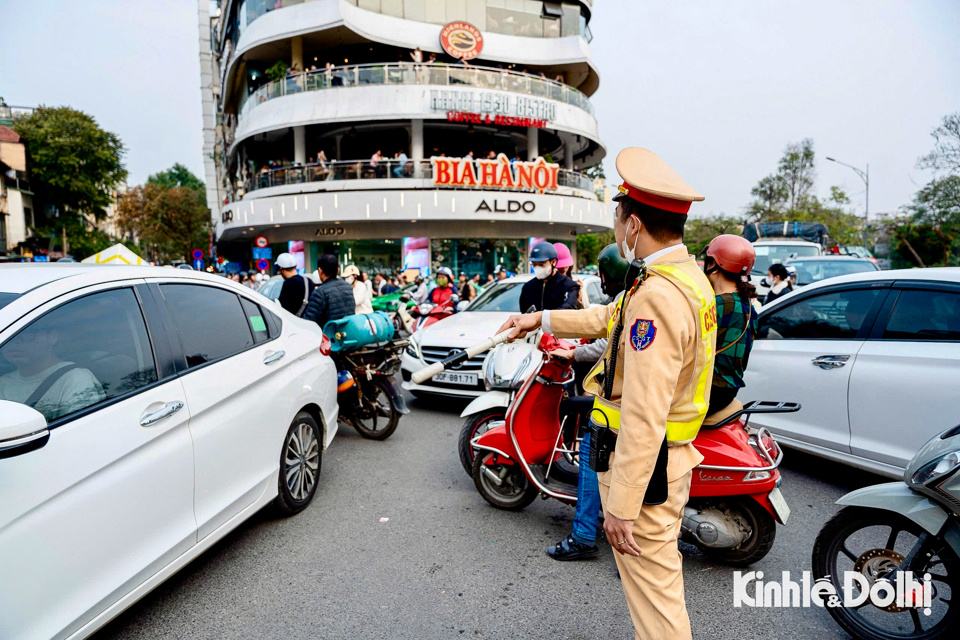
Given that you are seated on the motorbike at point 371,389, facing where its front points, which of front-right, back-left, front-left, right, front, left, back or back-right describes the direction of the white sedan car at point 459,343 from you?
right

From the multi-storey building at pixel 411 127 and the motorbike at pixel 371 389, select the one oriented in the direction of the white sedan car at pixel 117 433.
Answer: the multi-storey building

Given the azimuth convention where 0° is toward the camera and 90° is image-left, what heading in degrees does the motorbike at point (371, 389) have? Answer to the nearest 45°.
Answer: approximately 135°

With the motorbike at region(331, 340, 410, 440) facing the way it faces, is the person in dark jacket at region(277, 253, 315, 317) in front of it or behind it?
in front

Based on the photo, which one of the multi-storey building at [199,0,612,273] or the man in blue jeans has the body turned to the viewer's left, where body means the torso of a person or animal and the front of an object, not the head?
the man in blue jeans

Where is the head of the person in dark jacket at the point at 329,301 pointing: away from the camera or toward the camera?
away from the camera

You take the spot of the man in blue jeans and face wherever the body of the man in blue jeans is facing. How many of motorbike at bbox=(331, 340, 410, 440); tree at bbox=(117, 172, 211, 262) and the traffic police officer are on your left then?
1

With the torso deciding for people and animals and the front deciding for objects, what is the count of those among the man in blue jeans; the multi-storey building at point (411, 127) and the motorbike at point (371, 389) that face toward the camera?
1

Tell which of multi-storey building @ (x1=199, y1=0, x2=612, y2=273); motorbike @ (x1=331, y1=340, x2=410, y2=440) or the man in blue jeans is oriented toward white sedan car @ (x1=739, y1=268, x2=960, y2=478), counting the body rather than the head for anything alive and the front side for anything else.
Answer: the multi-storey building

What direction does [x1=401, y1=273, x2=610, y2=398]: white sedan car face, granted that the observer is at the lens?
facing the viewer and to the left of the viewer

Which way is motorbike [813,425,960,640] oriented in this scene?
to the viewer's left

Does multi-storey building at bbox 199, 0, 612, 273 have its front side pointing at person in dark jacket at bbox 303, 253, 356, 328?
yes

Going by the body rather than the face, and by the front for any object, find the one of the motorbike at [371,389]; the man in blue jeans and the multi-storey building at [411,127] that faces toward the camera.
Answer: the multi-storey building

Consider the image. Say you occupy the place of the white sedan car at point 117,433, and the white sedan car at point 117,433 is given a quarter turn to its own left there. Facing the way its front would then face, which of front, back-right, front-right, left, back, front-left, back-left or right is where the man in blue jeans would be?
front-left

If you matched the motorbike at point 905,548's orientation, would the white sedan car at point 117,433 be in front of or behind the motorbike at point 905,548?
in front

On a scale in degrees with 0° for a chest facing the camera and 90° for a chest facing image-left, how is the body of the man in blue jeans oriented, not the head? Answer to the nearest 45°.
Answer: approximately 90°

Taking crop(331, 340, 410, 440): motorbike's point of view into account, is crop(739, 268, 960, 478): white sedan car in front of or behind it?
behind
